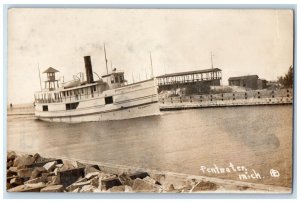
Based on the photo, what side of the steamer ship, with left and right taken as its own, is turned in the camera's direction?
right
